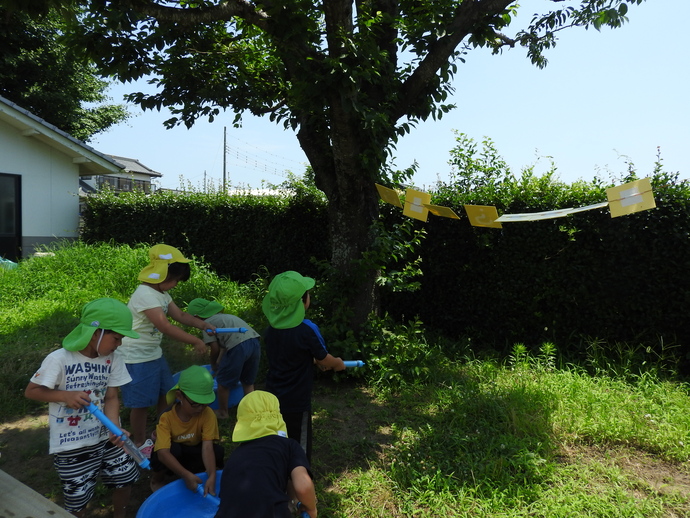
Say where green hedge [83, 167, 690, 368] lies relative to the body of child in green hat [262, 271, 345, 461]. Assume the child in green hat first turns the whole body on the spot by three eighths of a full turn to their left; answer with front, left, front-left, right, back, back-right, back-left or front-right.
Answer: back-right

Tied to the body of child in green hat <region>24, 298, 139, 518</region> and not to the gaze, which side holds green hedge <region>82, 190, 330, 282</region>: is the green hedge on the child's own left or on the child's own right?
on the child's own left

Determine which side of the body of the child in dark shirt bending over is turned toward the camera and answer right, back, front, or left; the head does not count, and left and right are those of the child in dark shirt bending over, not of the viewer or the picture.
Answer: back

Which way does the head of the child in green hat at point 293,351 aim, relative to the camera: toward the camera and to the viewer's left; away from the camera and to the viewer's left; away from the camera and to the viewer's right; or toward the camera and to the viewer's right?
away from the camera and to the viewer's right

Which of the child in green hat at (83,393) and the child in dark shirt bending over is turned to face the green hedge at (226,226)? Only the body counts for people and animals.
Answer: the child in dark shirt bending over

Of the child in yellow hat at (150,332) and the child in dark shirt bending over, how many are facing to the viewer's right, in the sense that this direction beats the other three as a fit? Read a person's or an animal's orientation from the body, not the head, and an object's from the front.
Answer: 1

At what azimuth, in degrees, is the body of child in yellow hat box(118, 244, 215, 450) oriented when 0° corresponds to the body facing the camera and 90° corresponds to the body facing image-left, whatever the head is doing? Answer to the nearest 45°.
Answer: approximately 270°

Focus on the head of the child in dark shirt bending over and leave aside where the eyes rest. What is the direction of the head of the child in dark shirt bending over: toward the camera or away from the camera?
away from the camera

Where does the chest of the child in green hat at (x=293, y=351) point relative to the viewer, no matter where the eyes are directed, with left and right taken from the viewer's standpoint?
facing away from the viewer and to the right of the viewer
